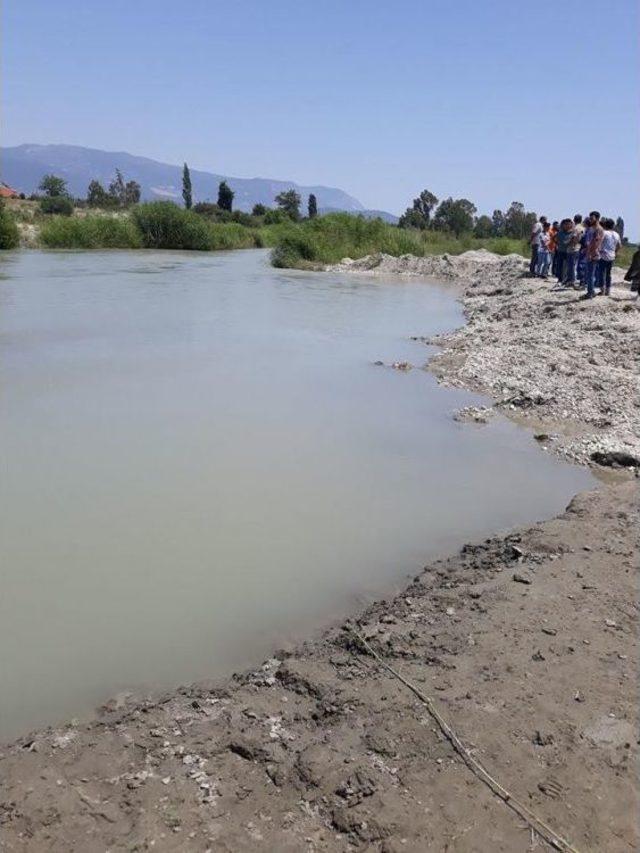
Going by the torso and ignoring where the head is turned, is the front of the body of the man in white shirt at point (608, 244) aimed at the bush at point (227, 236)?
yes

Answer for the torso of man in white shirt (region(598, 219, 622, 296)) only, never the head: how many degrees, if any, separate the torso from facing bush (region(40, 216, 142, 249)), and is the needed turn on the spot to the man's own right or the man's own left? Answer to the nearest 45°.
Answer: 0° — they already face it

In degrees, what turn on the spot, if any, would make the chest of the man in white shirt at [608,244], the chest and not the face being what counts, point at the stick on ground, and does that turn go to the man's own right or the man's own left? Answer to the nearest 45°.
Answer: approximately 135° to the man's own left

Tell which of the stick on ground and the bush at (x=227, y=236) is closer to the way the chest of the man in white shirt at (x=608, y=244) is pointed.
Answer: the bush

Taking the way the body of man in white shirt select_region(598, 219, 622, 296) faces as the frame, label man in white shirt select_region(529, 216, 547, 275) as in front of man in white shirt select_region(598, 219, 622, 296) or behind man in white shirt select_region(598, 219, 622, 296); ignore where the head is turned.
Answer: in front

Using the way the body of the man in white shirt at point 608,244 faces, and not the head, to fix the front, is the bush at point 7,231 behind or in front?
in front

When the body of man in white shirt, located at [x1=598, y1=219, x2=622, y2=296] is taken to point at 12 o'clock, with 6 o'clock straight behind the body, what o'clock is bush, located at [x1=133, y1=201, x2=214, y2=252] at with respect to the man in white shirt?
The bush is roughly at 12 o'clock from the man in white shirt.

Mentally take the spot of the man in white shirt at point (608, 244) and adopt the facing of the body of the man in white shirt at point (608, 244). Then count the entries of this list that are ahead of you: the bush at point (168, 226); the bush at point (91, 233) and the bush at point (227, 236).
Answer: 3

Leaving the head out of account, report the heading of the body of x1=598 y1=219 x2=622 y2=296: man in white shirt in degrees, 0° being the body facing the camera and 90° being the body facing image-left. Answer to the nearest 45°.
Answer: approximately 135°

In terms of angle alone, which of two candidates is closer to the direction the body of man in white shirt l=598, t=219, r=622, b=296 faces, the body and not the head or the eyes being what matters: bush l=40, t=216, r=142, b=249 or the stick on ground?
the bush
